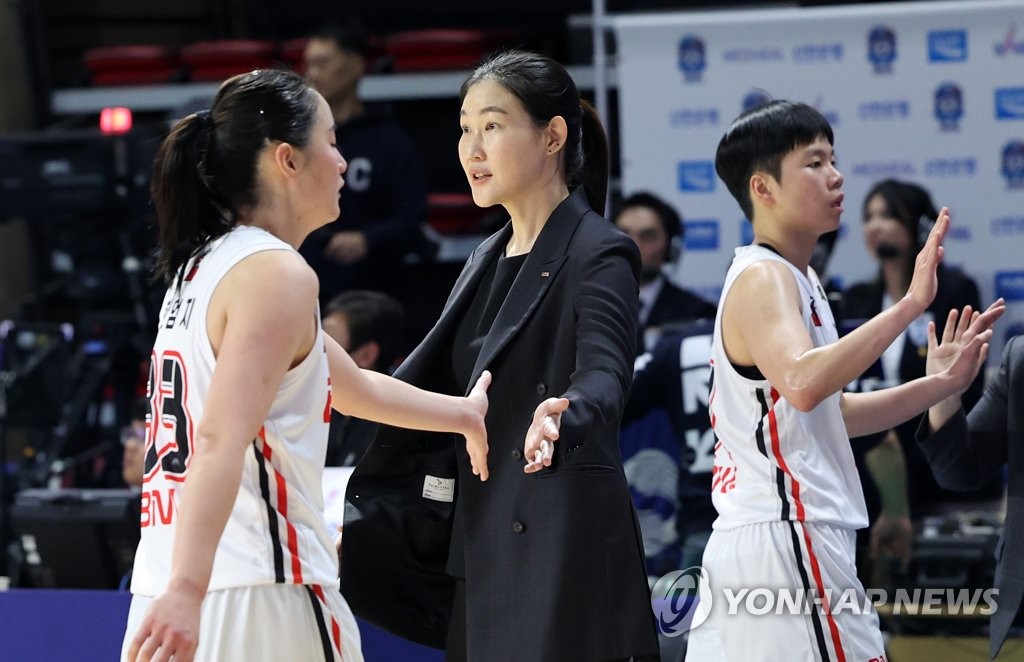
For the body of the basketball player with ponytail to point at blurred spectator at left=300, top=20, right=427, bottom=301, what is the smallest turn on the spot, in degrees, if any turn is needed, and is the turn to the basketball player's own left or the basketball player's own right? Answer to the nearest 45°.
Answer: approximately 45° to the basketball player's own left

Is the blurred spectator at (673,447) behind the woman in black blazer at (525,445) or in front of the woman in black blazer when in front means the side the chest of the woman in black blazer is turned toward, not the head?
behind

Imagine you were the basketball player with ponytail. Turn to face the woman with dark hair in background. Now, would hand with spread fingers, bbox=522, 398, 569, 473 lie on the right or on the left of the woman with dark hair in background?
right

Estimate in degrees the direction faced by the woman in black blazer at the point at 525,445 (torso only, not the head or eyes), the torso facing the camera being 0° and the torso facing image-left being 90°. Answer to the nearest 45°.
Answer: approximately 45°

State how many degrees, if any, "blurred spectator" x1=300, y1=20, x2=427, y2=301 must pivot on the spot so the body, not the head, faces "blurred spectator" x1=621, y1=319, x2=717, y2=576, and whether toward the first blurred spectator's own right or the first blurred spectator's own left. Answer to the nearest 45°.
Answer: approximately 90° to the first blurred spectator's own left

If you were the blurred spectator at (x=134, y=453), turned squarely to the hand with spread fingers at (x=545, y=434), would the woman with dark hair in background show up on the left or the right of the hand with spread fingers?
left

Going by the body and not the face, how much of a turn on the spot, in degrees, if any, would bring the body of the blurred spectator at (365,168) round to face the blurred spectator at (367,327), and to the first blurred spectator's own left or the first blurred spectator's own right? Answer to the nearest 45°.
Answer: approximately 45° to the first blurred spectator's own left

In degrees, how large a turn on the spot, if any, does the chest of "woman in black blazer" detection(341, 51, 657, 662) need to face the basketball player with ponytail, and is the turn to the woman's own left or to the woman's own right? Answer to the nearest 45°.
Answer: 0° — they already face them

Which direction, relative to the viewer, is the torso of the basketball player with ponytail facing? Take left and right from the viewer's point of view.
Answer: facing away from the viewer and to the right of the viewer

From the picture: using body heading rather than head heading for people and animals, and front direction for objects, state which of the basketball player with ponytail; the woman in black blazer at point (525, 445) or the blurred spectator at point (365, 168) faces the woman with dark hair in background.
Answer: the basketball player with ponytail

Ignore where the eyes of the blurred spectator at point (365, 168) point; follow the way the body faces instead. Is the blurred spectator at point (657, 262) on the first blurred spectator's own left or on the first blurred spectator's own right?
on the first blurred spectator's own left

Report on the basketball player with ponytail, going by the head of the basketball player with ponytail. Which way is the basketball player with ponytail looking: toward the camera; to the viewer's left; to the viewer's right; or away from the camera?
to the viewer's right

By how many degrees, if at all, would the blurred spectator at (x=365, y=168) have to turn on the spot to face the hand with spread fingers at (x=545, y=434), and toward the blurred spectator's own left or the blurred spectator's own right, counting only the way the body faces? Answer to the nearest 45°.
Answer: approximately 45° to the blurred spectator's own left

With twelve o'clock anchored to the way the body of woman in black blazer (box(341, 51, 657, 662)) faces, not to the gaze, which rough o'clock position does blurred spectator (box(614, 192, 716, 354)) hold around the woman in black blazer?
The blurred spectator is roughly at 5 o'clock from the woman in black blazer.
